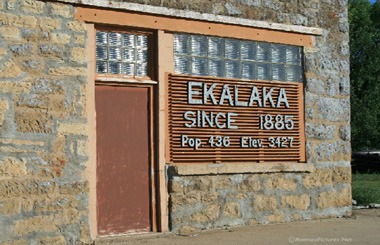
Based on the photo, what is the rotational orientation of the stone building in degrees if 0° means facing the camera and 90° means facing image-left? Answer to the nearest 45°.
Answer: approximately 315°
